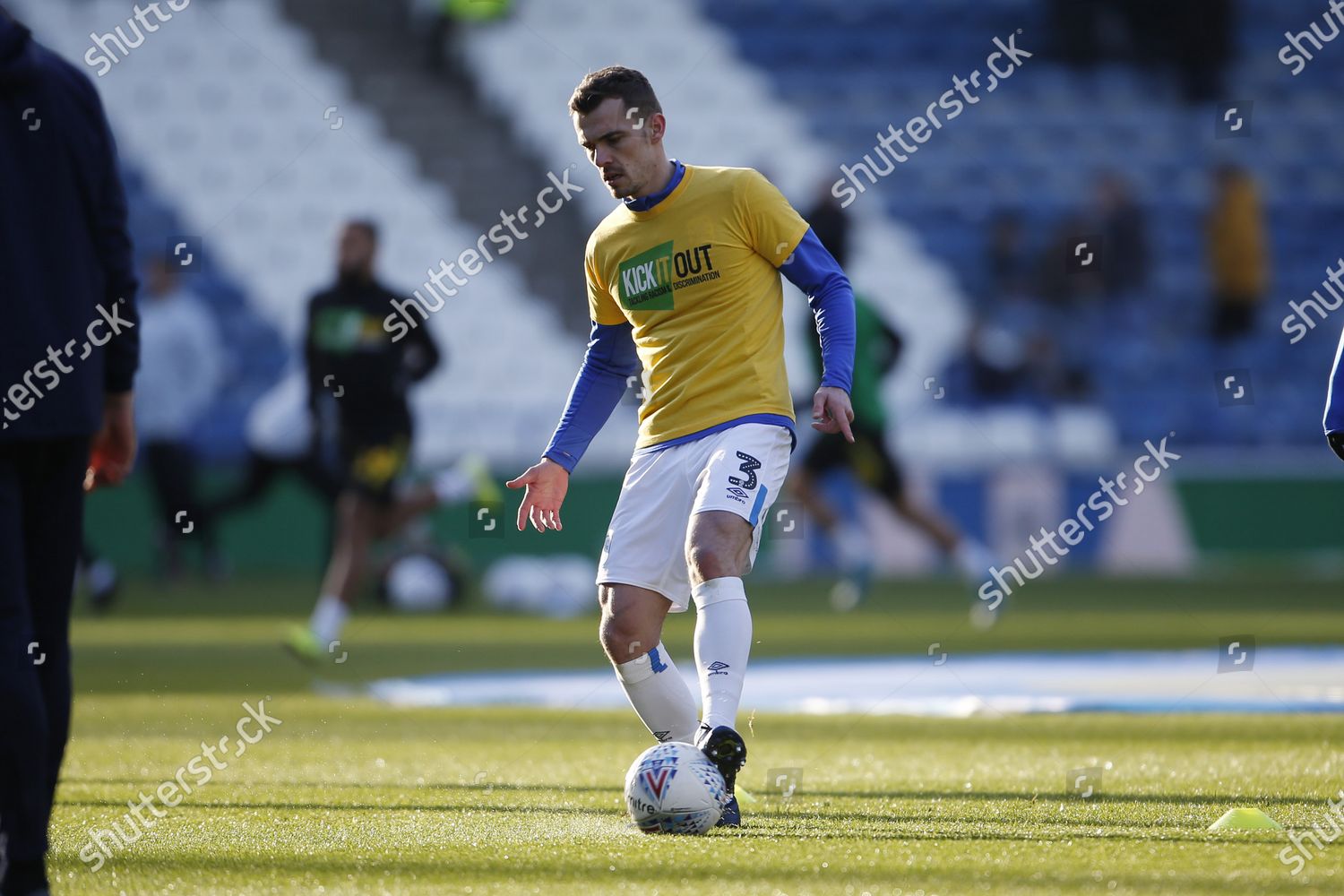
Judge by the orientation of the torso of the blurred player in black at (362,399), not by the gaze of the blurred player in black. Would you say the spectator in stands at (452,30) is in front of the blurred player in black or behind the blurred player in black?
behind

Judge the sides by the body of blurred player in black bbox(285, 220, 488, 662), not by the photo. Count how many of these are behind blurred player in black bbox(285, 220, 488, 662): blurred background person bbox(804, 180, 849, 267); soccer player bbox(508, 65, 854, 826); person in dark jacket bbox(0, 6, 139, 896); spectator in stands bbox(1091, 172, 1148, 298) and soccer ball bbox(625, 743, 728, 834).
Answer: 2

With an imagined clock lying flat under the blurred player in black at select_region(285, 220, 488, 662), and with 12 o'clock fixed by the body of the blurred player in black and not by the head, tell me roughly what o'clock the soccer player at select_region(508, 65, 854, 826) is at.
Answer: The soccer player is roughly at 10 o'clock from the blurred player in black.

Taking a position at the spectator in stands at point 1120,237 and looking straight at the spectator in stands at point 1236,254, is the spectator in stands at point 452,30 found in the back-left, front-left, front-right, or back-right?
back-left

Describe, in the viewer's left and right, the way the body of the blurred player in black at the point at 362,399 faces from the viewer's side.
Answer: facing the viewer and to the left of the viewer

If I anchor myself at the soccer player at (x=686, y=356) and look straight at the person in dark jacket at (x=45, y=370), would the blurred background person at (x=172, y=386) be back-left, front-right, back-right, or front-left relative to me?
back-right

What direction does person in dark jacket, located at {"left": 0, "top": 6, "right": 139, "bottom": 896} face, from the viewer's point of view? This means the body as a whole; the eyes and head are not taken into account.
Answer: away from the camera

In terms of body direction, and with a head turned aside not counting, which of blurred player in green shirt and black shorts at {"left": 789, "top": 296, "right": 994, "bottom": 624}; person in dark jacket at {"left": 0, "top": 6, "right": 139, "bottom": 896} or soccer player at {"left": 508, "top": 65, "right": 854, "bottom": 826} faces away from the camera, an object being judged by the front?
the person in dark jacket

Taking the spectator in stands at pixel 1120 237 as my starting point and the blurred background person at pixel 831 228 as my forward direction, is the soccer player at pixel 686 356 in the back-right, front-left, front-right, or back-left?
front-left

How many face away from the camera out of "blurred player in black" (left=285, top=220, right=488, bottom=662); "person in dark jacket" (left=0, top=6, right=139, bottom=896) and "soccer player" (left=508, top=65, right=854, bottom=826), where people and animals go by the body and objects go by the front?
1

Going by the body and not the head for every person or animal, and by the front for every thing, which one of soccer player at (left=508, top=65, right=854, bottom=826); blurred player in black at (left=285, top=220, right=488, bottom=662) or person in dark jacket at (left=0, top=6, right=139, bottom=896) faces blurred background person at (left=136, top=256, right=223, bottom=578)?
the person in dark jacket

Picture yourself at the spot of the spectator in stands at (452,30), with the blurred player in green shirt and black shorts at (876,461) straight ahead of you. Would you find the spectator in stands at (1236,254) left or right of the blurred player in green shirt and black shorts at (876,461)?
left

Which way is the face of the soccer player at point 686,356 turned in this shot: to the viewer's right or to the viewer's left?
to the viewer's left

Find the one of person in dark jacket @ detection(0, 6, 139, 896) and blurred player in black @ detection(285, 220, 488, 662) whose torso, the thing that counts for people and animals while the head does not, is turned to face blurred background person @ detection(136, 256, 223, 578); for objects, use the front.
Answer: the person in dark jacket

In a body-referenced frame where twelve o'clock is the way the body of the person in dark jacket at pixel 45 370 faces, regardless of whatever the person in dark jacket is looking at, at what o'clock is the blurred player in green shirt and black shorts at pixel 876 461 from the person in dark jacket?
The blurred player in green shirt and black shorts is roughly at 1 o'clock from the person in dark jacket.
